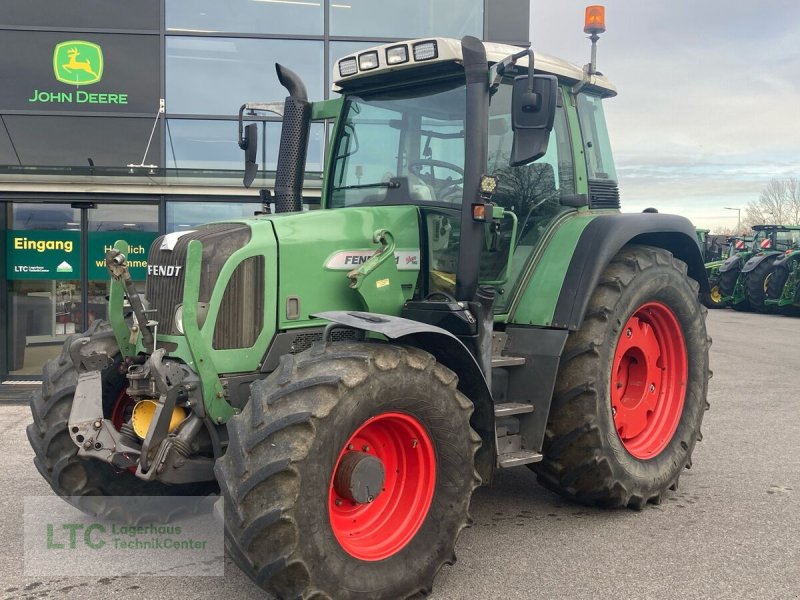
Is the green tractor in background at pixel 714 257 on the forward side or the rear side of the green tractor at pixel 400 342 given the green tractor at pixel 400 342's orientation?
on the rear side

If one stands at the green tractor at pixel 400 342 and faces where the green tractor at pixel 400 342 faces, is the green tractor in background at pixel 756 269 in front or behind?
behind

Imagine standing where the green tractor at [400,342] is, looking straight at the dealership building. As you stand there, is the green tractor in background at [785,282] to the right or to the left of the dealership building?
right

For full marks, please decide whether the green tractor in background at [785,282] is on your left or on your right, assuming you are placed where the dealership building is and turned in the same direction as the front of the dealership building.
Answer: on your left

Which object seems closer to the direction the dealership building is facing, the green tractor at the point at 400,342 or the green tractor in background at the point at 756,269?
the green tractor

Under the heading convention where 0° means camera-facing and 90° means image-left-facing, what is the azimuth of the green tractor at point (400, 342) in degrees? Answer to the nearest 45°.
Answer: approximately 45°

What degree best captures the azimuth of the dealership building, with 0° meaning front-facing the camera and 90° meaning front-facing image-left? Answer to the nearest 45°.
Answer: approximately 0°

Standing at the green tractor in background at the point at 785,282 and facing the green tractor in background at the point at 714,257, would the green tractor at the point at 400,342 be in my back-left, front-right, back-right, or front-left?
back-left
